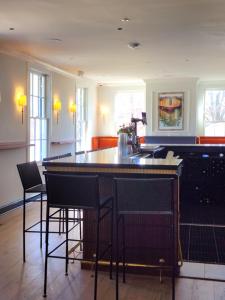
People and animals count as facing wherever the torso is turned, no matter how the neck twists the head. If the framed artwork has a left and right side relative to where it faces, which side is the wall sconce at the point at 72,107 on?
on its right

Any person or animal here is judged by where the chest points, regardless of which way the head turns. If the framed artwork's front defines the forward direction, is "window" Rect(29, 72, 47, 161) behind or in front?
in front

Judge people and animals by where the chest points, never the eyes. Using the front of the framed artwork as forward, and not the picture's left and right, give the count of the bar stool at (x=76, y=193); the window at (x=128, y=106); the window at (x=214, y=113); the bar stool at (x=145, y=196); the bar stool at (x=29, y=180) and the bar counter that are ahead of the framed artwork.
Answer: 4

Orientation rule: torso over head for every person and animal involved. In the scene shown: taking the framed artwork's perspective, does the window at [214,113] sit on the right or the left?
on its left

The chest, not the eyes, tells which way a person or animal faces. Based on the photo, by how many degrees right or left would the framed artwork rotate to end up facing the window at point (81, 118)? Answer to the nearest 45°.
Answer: approximately 90° to its right

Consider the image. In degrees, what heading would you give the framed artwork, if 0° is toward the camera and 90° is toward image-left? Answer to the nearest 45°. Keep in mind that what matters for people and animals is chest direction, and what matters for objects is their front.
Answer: approximately 0°

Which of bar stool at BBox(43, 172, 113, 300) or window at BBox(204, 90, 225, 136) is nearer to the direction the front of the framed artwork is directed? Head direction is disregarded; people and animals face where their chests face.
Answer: the bar stool

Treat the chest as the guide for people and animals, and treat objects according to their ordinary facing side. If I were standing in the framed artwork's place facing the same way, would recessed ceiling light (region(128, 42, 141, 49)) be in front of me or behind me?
in front

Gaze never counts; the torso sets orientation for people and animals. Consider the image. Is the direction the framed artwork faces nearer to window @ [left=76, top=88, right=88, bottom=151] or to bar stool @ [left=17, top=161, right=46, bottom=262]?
the bar stool

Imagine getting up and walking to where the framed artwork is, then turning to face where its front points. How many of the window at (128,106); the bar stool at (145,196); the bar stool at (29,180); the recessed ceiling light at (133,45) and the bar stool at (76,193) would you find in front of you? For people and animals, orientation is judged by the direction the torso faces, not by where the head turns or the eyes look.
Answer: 4

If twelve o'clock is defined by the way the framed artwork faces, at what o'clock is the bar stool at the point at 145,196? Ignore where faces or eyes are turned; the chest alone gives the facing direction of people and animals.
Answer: The bar stool is roughly at 12 o'clock from the framed artwork.

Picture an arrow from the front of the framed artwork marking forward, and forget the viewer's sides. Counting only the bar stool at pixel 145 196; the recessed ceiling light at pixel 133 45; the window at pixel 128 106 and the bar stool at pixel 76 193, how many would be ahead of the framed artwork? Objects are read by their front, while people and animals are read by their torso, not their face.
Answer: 3

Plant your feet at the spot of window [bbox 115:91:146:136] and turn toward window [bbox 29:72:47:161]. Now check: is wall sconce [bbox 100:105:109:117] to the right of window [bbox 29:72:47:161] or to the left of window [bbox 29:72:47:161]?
right

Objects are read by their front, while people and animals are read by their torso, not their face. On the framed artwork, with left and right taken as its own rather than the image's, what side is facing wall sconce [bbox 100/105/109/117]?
right

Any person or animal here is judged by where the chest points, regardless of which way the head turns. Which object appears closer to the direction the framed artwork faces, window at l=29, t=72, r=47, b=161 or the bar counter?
the bar counter

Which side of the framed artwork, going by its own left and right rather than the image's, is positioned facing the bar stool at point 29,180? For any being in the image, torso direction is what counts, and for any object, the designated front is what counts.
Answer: front

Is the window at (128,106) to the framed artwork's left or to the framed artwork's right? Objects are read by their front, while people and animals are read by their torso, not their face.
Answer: on its right

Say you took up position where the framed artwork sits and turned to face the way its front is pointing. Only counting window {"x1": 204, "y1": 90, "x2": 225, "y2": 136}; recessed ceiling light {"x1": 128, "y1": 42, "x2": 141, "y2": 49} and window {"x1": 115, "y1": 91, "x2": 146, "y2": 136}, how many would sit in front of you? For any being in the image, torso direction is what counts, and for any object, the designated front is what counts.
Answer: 1
